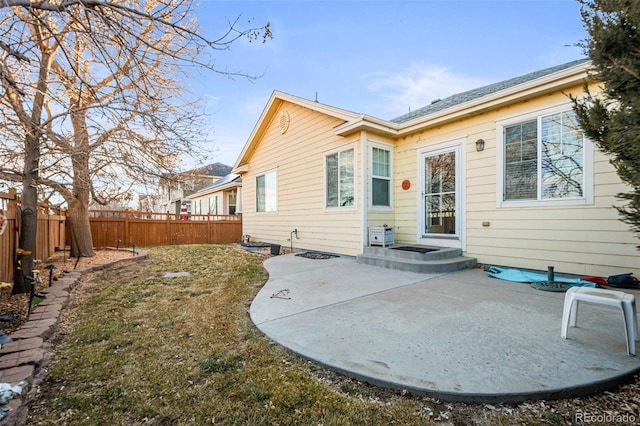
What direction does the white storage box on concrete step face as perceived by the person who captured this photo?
facing the viewer and to the left of the viewer

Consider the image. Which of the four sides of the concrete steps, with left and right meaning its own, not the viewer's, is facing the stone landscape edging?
front

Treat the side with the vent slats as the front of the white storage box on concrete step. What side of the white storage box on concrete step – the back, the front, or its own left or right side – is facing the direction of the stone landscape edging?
front

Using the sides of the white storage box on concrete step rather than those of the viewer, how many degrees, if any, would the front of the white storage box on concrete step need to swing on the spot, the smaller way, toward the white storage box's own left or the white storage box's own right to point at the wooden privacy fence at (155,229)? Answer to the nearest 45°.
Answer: approximately 45° to the white storage box's own right

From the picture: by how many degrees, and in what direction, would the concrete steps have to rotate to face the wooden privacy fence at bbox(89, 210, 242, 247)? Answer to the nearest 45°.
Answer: approximately 45° to its right

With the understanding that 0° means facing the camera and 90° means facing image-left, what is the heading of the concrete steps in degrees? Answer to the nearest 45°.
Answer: approximately 45°

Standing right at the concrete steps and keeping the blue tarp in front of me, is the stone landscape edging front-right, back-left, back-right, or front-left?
back-right

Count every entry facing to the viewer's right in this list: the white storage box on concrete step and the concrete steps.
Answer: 0

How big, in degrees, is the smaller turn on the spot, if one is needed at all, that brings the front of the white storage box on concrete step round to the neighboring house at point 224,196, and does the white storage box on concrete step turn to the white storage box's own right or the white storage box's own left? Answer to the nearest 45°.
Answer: approximately 90° to the white storage box's own right

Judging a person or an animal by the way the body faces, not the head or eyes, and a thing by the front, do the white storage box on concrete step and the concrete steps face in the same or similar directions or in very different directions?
same or similar directions

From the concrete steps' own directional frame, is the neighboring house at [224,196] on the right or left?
on its right

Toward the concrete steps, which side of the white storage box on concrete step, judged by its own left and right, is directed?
left
